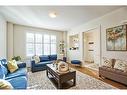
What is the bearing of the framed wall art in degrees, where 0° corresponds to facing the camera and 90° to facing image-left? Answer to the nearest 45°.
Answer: approximately 45°
